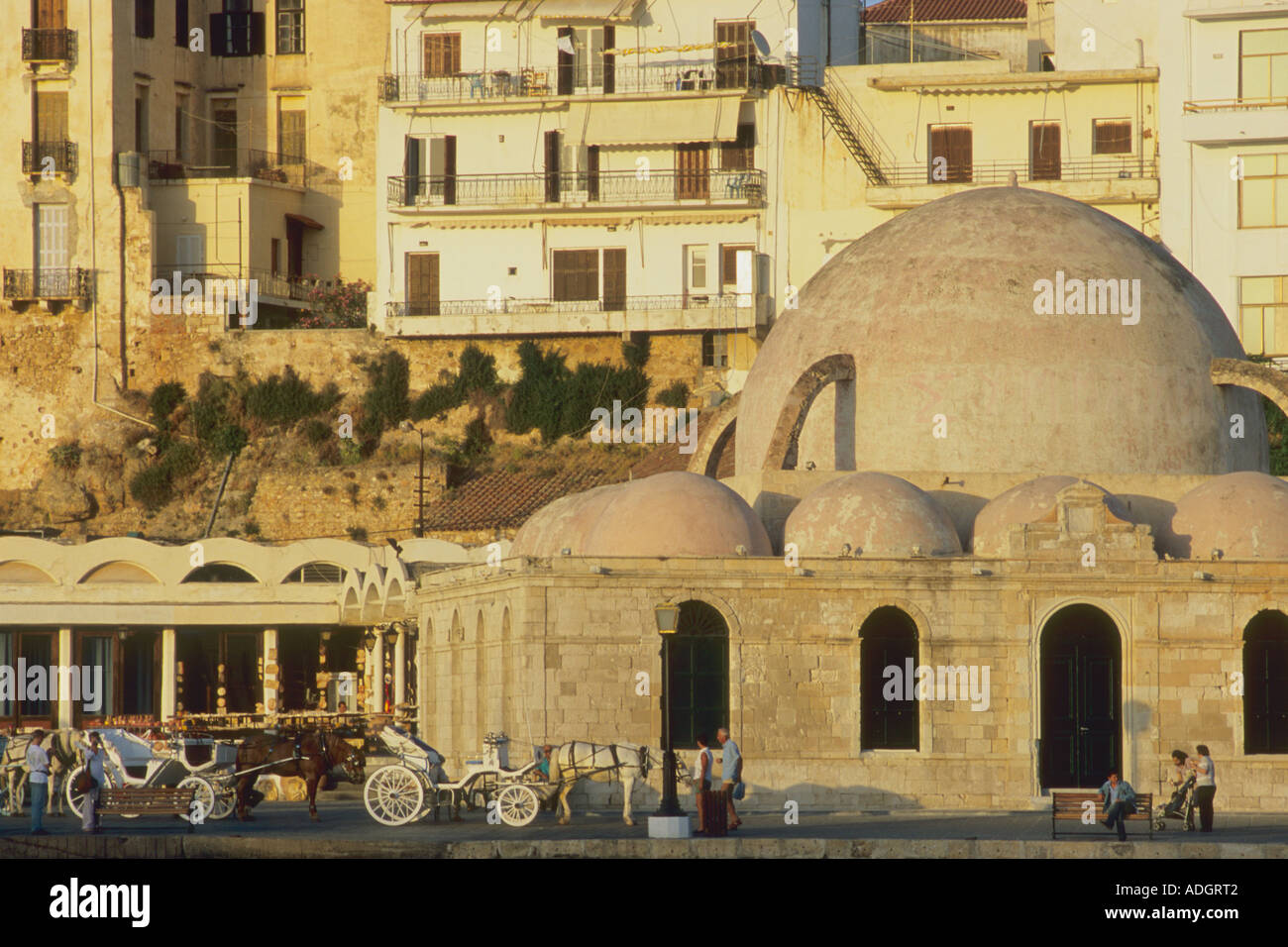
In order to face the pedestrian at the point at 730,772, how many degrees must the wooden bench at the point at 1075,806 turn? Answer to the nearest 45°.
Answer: approximately 90° to its right

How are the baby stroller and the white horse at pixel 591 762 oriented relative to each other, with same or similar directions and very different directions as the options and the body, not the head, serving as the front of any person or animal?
very different directions

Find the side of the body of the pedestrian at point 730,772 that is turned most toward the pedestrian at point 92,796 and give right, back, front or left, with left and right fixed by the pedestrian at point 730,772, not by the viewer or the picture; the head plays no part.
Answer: front

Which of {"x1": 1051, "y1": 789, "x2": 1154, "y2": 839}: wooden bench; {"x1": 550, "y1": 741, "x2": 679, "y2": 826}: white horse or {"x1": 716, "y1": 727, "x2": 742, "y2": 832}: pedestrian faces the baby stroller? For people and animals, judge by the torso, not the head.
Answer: the white horse

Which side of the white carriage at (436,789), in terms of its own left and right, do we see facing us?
right

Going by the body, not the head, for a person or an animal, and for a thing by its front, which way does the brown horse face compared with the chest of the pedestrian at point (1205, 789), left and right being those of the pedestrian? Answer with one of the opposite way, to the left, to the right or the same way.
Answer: the opposite way

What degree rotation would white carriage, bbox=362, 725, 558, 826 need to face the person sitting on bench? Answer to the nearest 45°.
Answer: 0° — it already faces them

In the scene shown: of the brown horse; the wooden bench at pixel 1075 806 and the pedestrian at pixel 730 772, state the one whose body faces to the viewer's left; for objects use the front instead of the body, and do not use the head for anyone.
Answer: the pedestrian

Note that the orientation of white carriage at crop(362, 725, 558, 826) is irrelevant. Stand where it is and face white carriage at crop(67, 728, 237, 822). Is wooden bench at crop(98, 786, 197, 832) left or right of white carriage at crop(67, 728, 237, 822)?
left

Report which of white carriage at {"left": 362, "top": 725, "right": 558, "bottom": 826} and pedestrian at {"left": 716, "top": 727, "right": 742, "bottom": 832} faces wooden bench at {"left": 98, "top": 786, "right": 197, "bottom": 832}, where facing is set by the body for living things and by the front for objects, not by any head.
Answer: the pedestrian

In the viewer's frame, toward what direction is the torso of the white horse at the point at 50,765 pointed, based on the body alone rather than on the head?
to the viewer's right

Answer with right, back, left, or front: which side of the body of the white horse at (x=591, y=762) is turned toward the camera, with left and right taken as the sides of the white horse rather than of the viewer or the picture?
right

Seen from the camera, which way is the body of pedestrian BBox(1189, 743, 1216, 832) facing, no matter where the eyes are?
to the viewer's left

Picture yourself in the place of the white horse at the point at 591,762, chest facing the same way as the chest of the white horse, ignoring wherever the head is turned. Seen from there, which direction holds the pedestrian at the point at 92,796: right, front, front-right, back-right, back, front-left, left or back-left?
back
